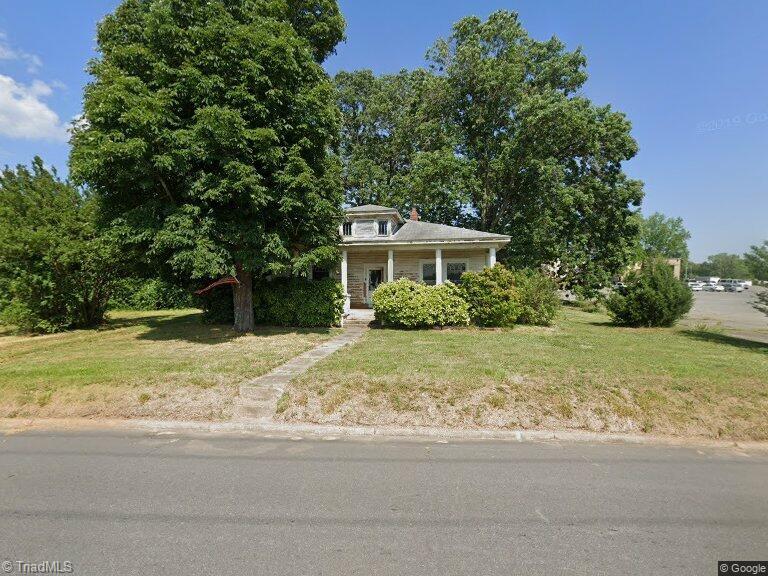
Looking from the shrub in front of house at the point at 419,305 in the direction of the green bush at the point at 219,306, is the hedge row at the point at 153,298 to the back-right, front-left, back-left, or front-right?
front-right

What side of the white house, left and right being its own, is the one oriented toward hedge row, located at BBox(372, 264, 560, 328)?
front

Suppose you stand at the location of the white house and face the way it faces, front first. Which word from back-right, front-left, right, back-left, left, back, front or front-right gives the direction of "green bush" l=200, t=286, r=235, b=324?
front-right

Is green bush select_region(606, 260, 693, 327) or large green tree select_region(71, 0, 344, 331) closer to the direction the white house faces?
the large green tree

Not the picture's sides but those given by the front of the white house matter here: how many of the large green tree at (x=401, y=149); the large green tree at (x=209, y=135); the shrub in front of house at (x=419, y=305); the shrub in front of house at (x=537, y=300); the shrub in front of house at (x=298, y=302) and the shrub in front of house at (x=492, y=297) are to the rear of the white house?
1

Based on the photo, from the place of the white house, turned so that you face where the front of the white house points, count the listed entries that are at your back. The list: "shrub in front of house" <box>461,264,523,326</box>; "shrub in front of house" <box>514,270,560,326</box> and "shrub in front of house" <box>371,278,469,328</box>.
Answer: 0

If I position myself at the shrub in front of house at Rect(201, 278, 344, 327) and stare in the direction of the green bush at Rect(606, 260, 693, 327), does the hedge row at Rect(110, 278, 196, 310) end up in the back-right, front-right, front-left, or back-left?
back-left

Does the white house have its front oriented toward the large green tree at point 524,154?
no

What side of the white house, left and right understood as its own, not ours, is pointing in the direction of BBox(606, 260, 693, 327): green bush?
left

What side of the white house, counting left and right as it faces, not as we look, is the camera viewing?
front

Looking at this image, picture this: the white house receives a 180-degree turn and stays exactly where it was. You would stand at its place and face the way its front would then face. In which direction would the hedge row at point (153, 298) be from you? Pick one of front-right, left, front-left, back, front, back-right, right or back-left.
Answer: left

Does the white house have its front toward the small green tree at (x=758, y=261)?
no

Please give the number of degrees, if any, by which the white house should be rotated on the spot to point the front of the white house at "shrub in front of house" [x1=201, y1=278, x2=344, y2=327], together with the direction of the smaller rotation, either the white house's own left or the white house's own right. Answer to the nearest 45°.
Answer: approximately 45° to the white house's own right

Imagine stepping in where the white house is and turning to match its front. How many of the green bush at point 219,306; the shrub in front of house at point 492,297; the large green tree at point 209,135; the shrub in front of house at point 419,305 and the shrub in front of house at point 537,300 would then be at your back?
0

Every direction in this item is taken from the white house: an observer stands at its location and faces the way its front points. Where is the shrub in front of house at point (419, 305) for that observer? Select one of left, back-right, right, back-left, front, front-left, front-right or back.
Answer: front

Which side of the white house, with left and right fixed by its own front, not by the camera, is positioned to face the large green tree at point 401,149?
back
